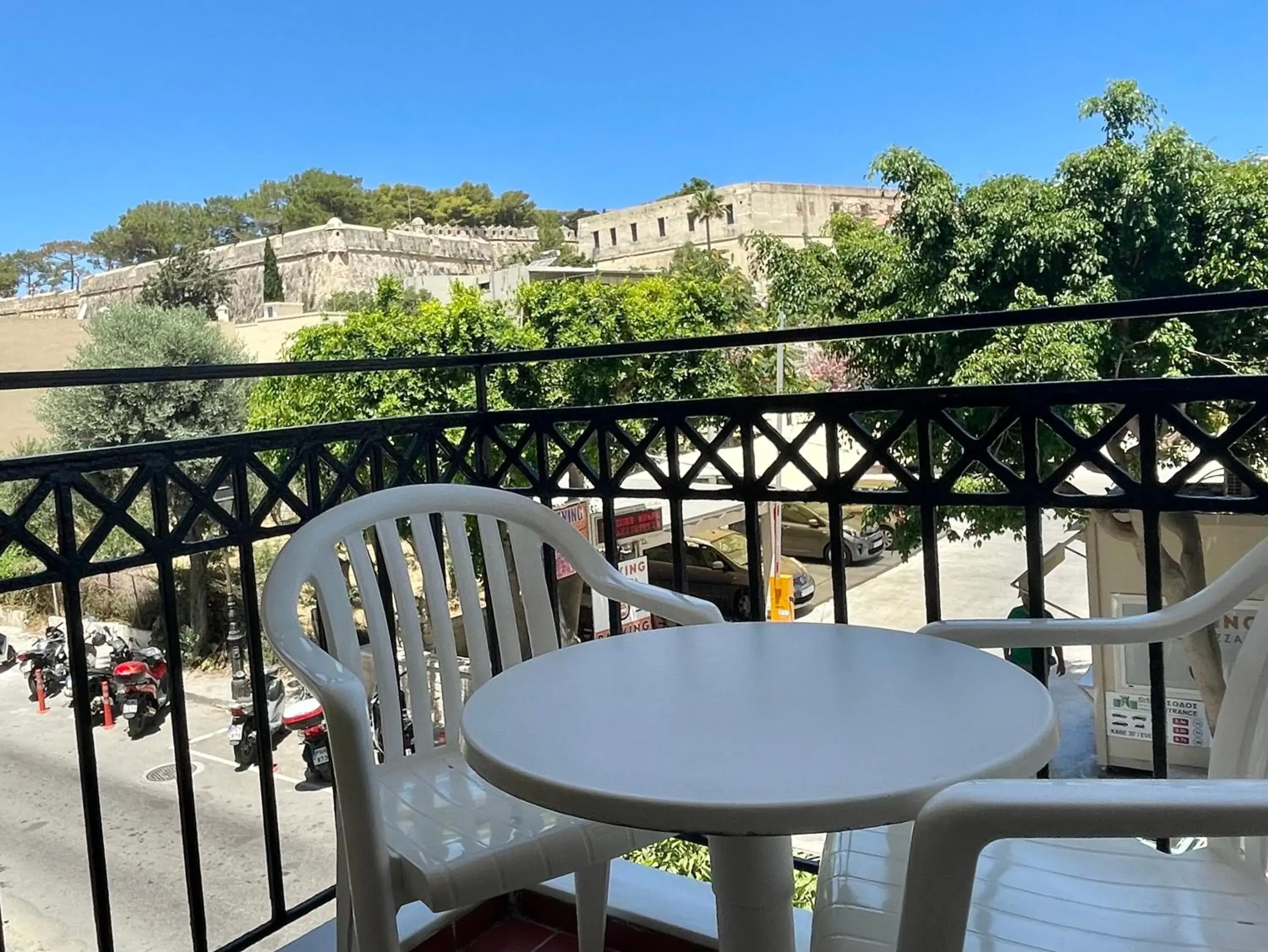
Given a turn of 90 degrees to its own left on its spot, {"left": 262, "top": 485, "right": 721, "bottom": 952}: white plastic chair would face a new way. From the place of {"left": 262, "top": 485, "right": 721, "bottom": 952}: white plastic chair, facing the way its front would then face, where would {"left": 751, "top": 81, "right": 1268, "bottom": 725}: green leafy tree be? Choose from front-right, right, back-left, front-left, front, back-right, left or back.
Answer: front

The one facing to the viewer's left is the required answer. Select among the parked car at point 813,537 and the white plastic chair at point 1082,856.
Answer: the white plastic chair

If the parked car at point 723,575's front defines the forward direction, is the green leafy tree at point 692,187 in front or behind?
behind

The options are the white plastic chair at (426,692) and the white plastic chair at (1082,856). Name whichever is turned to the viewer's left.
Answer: the white plastic chair at (1082,856)

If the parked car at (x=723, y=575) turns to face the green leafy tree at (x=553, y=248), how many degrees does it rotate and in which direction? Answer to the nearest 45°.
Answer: approximately 135° to its left

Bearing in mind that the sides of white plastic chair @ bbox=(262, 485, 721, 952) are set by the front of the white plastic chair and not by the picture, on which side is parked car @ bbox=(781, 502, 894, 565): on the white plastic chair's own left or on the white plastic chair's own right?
on the white plastic chair's own left

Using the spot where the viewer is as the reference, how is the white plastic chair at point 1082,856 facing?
facing to the left of the viewer

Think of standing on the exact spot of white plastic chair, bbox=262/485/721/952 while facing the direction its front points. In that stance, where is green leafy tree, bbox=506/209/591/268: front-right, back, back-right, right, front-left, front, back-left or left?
back-left

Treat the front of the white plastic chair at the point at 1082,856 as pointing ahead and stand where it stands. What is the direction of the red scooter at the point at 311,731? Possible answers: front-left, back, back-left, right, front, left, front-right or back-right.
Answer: front-right

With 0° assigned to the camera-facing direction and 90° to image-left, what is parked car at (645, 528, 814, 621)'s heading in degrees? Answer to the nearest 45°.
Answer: approximately 315°

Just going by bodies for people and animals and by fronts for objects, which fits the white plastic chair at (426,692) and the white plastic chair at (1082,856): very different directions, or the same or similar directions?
very different directions

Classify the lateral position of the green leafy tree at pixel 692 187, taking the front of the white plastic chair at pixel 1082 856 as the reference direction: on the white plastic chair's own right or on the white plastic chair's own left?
on the white plastic chair's own right

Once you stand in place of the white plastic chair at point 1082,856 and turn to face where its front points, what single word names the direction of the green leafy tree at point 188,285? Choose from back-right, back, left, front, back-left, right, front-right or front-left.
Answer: front-right
